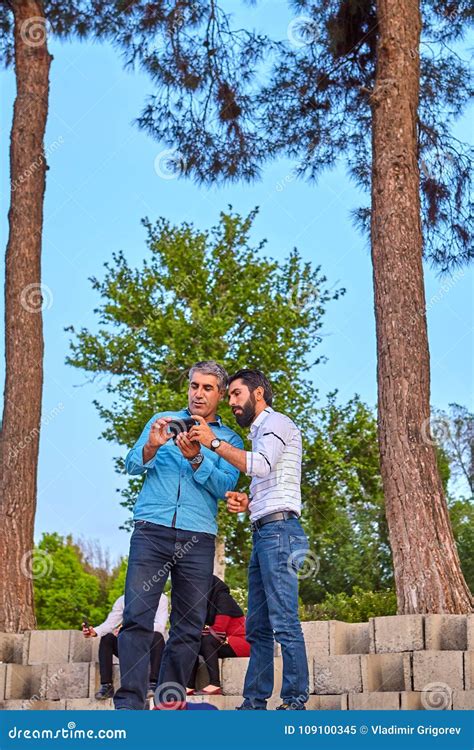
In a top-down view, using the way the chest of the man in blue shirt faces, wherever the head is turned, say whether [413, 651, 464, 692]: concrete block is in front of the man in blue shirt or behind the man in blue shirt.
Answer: behind

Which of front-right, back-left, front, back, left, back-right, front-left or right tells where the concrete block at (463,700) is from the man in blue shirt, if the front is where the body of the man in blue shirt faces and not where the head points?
back-left

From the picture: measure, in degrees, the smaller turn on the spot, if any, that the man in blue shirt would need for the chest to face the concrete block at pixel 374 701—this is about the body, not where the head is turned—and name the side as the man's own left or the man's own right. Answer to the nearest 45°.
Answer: approximately 135° to the man's own left

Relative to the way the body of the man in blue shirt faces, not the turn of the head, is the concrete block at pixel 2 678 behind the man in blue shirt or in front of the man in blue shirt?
behind

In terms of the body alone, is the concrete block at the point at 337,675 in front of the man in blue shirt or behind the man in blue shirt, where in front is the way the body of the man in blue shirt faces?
behind

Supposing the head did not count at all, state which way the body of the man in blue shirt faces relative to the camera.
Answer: toward the camera

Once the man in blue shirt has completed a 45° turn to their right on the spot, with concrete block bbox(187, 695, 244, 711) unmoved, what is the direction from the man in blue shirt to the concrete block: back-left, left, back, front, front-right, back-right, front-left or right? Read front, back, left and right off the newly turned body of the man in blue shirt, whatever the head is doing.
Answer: back-right

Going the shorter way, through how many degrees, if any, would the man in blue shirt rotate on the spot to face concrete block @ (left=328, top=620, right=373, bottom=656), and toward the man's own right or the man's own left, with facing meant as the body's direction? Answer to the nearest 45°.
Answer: approximately 135° to the man's own left

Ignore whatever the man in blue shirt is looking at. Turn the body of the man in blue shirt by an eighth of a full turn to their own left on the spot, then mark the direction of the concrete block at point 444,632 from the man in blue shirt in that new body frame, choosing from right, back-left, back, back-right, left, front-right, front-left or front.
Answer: left
